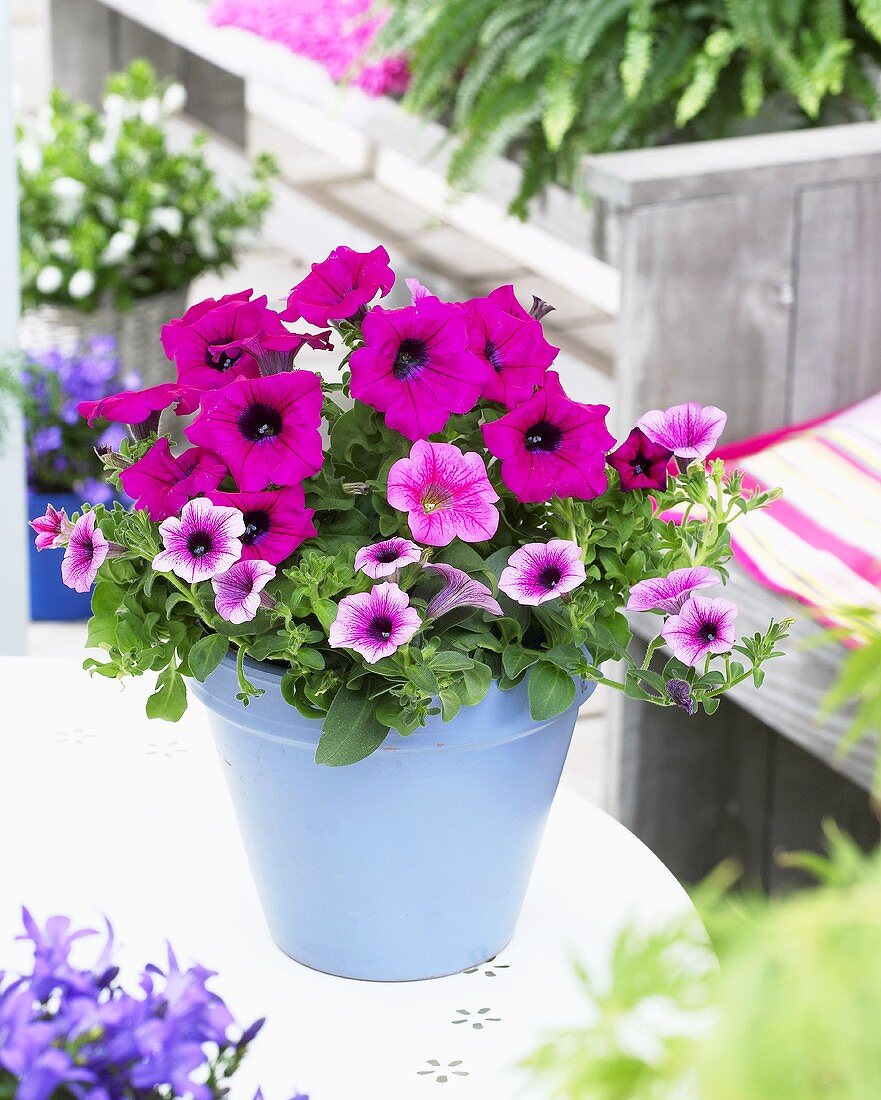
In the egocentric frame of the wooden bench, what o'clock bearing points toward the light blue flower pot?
The light blue flower pot is roughly at 11 o'clock from the wooden bench.

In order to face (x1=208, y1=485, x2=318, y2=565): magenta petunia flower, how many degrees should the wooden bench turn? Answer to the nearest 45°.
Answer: approximately 45° to its left

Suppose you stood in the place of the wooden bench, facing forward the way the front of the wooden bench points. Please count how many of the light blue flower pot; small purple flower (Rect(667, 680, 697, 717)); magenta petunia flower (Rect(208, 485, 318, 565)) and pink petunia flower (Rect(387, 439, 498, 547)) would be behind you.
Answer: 0

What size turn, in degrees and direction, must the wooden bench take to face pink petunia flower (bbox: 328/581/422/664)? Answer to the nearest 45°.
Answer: approximately 45° to its left

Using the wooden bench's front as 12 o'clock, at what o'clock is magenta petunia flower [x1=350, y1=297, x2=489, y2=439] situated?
The magenta petunia flower is roughly at 11 o'clock from the wooden bench.

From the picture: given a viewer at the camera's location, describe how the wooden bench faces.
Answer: facing the viewer and to the left of the viewer

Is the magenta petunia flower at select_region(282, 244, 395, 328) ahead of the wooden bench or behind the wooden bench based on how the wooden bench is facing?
ahead

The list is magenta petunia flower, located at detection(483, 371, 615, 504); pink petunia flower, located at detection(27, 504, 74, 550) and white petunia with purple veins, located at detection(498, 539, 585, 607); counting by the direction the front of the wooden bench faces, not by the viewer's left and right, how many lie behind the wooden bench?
0

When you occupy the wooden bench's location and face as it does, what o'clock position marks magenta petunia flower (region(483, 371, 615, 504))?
The magenta petunia flower is roughly at 11 o'clock from the wooden bench.

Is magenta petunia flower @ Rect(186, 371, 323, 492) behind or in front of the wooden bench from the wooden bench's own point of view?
in front

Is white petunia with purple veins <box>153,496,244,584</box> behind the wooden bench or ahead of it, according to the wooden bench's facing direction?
ahead

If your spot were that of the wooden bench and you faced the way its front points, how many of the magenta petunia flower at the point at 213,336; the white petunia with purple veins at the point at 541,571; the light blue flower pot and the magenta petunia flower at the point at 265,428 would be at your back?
0

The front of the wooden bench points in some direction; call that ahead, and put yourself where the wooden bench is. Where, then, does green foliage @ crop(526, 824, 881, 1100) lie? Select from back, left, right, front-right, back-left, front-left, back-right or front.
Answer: front-left
